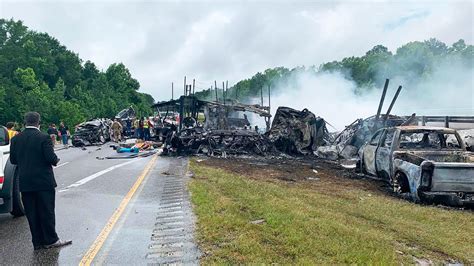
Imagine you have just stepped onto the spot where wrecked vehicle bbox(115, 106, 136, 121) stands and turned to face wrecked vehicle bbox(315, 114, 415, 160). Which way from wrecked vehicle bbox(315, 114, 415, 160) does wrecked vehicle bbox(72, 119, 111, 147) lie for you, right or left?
right

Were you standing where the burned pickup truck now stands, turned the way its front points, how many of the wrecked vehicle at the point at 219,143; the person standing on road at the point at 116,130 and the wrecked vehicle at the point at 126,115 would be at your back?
0

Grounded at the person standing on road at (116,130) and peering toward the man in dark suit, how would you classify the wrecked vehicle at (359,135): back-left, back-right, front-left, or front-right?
front-left

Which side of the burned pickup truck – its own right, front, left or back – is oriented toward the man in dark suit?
left

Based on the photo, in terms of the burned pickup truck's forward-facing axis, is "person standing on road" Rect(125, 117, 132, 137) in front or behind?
in front

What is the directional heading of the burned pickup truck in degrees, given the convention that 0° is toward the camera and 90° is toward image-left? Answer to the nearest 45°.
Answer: approximately 135°

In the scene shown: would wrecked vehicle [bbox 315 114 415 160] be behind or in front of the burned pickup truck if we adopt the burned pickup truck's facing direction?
in front

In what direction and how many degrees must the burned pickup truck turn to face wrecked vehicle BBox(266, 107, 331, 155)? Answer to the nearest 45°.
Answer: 0° — it already faces it

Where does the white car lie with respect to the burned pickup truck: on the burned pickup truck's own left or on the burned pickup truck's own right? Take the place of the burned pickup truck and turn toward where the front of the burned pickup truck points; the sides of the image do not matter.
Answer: on the burned pickup truck's own left
